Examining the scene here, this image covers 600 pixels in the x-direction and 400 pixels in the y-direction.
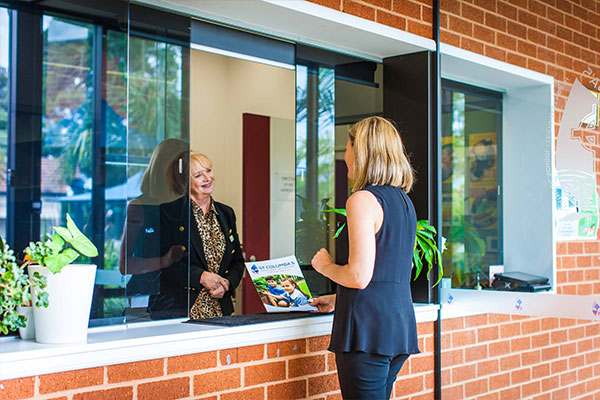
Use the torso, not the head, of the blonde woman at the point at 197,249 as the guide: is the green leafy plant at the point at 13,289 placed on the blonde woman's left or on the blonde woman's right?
on the blonde woman's right

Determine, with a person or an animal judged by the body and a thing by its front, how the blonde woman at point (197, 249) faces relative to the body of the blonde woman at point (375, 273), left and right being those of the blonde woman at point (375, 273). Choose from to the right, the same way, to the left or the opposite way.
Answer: the opposite way

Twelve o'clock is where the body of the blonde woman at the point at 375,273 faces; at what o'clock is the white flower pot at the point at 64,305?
The white flower pot is roughly at 10 o'clock from the blonde woman.

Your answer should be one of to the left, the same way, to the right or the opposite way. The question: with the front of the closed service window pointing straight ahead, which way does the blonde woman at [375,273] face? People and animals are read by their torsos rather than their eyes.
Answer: the opposite way

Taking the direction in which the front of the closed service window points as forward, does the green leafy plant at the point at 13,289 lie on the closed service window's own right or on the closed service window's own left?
on the closed service window's own right

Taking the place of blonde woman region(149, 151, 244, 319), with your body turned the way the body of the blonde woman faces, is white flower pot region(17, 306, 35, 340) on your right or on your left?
on your right

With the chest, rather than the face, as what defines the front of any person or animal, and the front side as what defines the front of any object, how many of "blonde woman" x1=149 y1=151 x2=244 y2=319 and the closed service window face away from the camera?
0

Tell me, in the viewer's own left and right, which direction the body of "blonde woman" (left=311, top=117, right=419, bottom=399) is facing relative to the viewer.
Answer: facing away from the viewer and to the left of the viewer

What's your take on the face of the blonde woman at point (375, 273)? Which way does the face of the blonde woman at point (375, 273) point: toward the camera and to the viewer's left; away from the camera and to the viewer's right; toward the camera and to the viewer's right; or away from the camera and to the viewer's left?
away from the camera and to the viewer's left

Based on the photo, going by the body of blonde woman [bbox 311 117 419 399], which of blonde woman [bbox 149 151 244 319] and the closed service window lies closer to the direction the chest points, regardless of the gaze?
the blonde woman

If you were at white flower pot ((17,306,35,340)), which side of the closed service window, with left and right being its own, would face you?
right

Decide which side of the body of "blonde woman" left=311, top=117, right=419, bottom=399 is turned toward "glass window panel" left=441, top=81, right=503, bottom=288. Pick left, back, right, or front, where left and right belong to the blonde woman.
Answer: right

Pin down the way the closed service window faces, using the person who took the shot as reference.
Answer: facing the viewer and to the right of the viewer

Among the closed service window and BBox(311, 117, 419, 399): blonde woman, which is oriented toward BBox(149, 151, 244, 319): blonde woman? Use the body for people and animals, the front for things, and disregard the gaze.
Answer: BBox(311, 117, 419, 399): blonde woman
